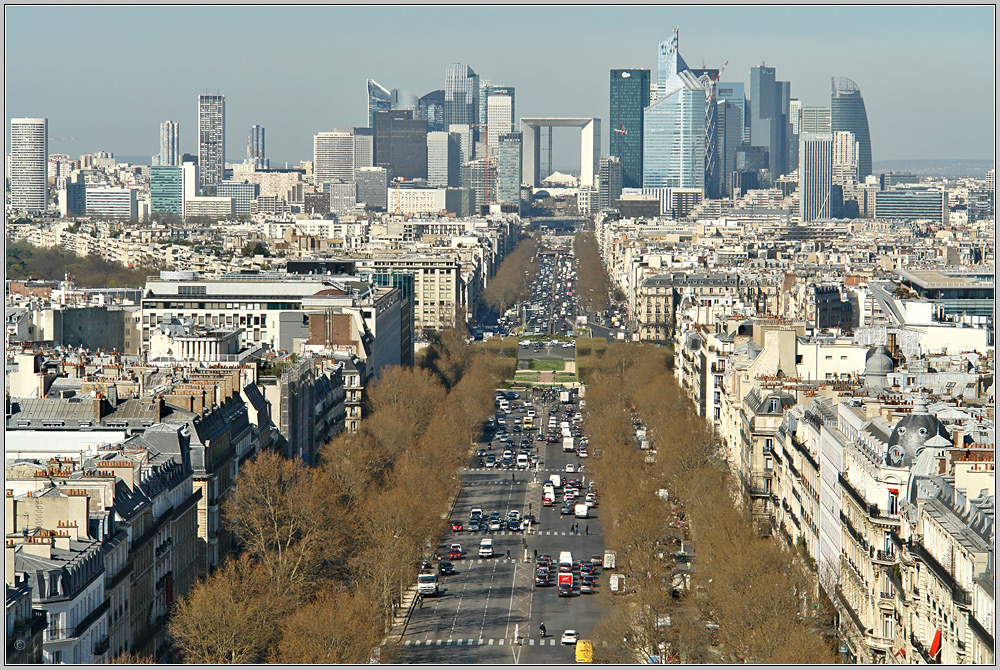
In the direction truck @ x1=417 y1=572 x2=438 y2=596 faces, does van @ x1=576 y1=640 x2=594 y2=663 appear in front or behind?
in front

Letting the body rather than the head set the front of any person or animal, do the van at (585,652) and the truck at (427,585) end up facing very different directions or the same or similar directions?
very different directions

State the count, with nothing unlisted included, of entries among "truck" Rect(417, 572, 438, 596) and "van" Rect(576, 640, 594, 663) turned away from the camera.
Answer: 1

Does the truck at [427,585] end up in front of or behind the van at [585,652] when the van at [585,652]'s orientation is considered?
in front

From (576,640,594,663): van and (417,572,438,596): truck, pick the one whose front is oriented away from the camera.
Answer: the van

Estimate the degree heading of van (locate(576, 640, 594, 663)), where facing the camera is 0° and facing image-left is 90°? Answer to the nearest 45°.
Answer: approximately 180°
